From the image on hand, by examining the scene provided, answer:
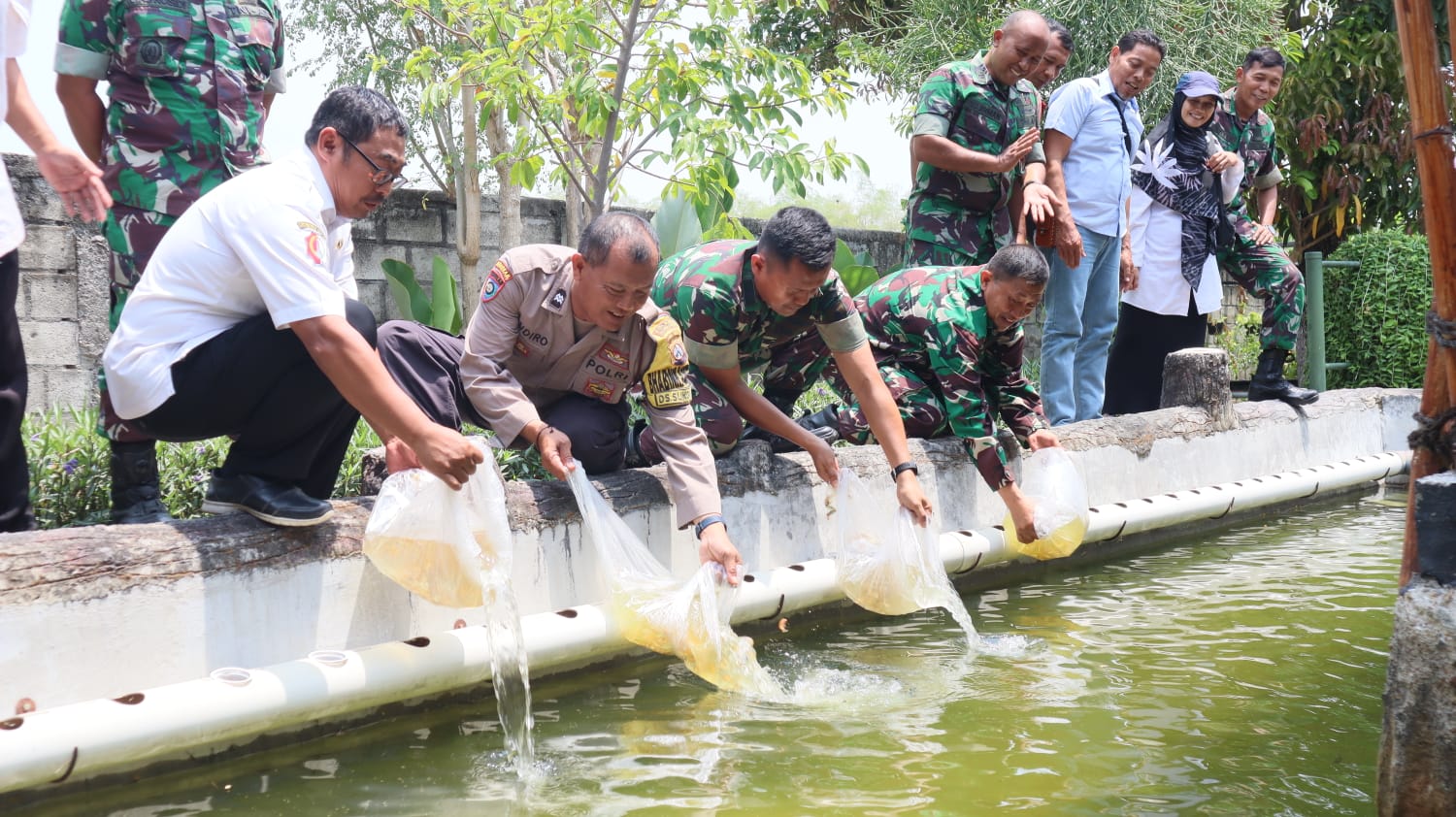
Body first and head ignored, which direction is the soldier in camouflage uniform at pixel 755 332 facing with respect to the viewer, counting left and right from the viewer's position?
facing the viewer and to the right of the viewer

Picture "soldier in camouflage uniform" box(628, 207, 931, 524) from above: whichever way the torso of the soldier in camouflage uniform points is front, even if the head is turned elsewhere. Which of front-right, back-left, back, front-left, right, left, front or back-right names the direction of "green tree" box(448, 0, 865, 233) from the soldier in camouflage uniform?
back-left

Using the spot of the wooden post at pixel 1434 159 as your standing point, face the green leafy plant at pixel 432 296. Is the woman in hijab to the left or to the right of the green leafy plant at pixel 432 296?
right

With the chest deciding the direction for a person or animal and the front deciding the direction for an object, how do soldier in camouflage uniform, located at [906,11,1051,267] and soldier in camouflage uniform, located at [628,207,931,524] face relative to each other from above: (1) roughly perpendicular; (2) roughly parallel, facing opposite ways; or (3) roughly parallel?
roughly parallel

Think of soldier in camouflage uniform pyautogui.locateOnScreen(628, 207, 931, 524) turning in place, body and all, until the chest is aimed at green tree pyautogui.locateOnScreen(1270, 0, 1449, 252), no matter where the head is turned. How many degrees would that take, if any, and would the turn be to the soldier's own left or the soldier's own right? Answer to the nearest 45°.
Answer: approximately 90° to the soldier's own left

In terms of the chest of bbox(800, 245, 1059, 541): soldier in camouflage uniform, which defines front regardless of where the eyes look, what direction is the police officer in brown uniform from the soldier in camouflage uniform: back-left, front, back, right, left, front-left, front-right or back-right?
right

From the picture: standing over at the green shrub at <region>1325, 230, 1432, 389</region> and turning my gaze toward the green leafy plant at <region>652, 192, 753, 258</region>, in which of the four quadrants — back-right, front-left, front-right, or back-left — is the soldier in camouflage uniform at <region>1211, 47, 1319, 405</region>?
front-left

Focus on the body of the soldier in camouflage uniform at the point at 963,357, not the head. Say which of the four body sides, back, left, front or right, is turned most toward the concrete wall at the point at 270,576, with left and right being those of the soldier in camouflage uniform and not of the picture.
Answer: right

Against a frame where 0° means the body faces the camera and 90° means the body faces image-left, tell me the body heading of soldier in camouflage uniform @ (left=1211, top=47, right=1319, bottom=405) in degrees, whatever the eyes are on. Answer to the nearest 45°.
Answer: approximately 315°

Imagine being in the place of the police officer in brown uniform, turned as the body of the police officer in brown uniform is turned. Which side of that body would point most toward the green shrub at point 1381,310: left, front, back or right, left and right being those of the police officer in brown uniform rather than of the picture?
left

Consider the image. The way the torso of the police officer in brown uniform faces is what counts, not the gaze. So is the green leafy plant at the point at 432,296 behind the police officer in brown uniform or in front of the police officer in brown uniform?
behind

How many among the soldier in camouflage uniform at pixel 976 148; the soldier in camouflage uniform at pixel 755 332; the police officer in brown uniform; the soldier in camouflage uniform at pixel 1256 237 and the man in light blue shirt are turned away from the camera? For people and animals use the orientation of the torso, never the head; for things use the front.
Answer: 0

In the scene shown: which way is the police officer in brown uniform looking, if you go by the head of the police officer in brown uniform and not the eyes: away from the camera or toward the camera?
toward the camera

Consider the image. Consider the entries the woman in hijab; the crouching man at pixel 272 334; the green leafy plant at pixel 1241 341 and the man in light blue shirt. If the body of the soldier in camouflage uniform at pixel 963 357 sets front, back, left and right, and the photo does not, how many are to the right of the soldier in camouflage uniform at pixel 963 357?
1

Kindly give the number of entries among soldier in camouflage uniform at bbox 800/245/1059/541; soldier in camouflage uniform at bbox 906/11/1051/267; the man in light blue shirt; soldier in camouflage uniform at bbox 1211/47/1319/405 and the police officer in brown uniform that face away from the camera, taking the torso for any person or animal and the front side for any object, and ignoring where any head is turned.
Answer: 0

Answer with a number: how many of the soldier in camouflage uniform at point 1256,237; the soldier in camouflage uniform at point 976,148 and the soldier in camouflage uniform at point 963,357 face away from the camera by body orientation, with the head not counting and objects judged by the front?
0

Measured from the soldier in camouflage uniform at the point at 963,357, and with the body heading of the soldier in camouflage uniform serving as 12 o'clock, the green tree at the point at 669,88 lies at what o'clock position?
The green tree is roughly at 6 o'clock from the soldier in camouflage uniform.
